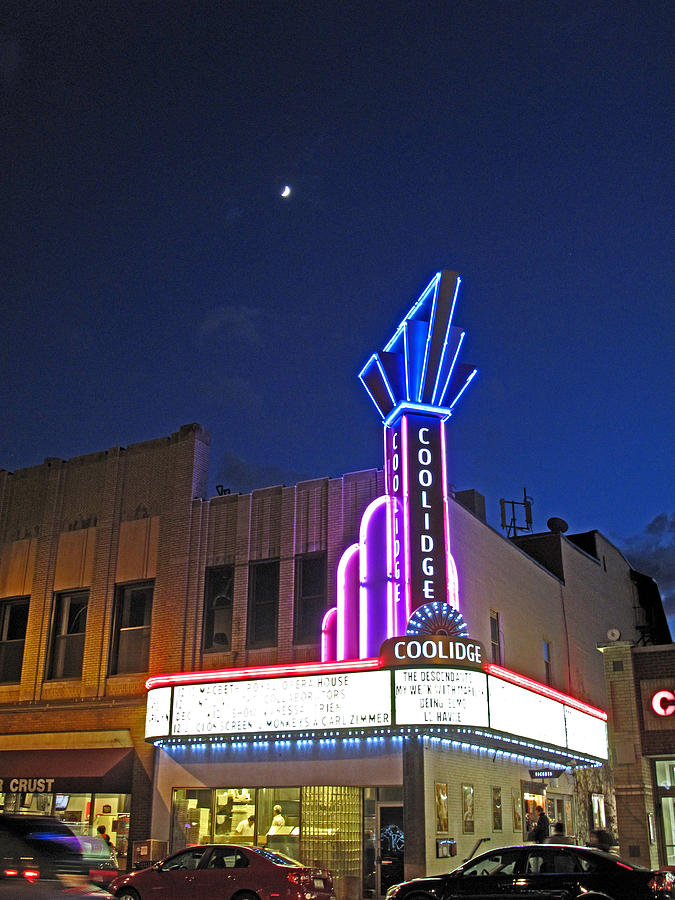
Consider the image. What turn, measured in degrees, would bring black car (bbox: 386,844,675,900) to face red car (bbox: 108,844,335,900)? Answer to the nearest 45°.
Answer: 0° — it already faces it

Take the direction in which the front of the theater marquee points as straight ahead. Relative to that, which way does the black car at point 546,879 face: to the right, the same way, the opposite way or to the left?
to the right

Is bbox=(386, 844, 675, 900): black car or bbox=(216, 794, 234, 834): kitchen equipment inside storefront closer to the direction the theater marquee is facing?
the black car

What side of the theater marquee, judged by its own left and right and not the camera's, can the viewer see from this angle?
front

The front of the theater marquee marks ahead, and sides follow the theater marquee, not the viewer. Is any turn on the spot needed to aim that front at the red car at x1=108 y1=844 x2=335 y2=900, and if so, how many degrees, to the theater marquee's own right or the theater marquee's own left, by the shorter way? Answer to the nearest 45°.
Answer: approximately 45° to the theater marquee's own right

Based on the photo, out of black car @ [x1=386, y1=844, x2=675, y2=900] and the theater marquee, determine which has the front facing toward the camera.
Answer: the theater marquee

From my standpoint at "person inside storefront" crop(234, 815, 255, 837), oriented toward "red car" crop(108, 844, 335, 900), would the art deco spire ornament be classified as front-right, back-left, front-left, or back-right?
front-left

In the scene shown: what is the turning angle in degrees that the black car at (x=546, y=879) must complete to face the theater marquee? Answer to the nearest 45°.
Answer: approximately 45° to its right

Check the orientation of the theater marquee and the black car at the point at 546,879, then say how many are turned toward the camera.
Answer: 1

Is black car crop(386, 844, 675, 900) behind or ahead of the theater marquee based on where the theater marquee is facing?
ahead

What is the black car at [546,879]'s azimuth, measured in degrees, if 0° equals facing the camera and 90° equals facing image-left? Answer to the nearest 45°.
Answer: approximately 90°

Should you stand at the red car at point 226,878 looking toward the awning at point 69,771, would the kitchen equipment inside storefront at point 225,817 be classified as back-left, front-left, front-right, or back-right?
front-right
